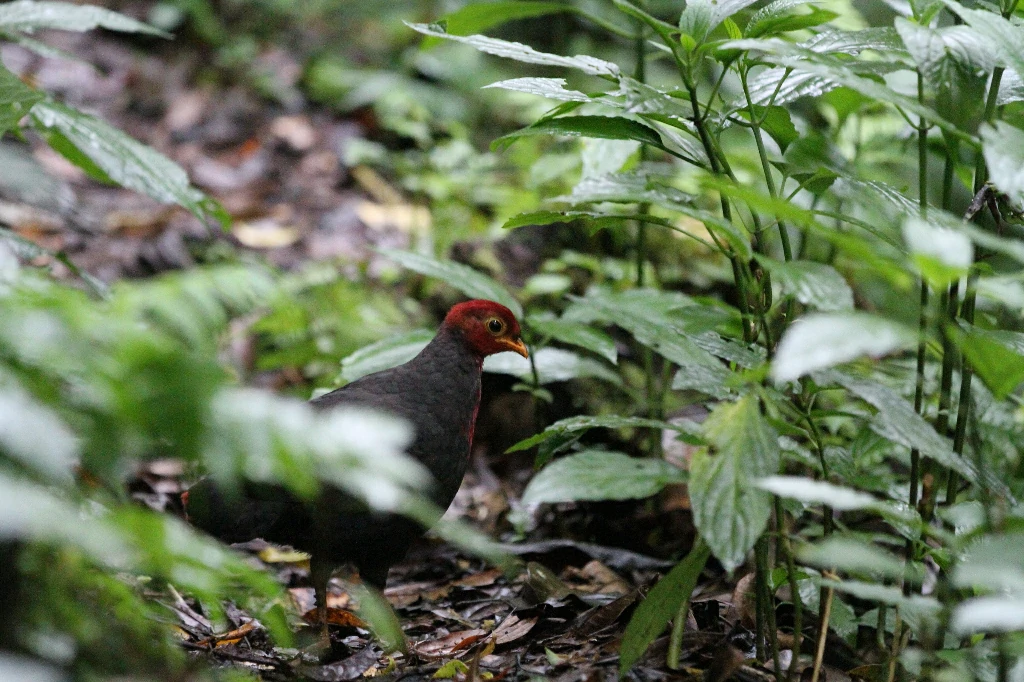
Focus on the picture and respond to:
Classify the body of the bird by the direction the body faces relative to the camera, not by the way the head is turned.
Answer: to the viewer's right

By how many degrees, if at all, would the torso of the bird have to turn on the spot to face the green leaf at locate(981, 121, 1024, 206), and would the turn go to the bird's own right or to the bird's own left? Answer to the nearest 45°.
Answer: approximately 45° to the bird's own right

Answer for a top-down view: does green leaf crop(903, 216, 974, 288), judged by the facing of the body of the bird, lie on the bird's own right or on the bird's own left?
on the bird's own right

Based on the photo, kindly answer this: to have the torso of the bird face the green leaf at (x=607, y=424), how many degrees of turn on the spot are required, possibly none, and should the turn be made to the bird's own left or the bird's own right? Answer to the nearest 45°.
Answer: approximately 45° to the bird's own right
